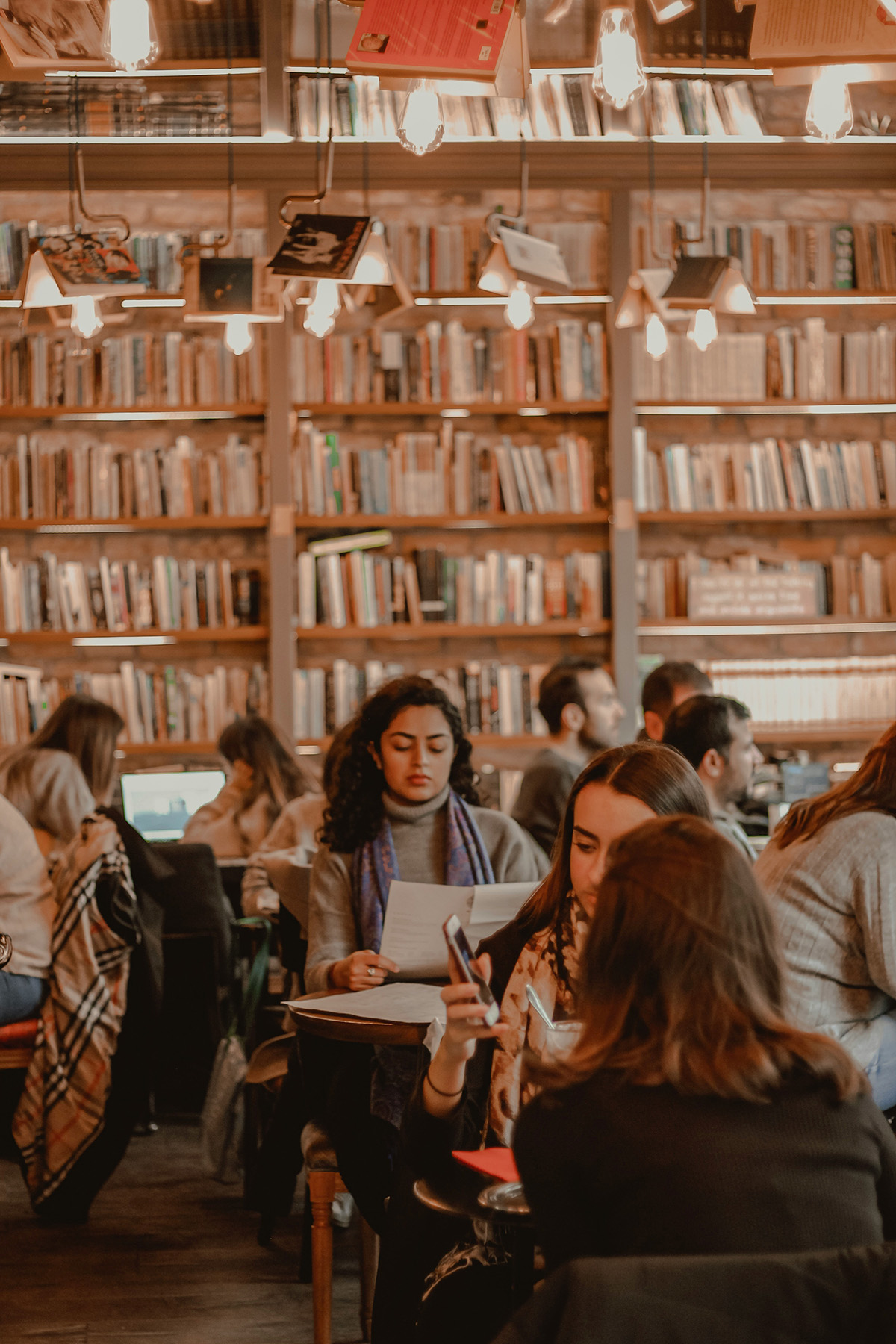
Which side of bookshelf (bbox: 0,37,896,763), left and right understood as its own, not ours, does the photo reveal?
front

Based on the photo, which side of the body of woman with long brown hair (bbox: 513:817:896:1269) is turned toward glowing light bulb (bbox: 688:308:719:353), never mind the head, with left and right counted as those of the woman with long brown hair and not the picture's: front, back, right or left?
front

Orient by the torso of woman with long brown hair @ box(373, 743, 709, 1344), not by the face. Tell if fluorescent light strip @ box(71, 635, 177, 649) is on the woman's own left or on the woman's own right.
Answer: on the woman's own right

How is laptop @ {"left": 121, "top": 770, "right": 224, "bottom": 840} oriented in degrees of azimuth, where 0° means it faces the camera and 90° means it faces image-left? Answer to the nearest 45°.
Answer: approximately 0°

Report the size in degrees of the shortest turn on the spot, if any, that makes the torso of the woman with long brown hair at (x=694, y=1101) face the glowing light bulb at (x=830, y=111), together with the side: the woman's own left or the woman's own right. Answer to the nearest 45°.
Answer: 0° — they already face it

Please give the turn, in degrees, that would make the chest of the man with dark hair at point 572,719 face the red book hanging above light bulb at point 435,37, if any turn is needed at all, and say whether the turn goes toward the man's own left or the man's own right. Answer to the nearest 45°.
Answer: approximately 90° to the man's own right

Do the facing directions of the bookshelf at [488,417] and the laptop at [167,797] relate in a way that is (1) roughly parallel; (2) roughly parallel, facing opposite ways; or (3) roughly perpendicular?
roughly parallel

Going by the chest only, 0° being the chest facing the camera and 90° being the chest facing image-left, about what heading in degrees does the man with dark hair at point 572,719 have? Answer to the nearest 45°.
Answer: approximately 270°

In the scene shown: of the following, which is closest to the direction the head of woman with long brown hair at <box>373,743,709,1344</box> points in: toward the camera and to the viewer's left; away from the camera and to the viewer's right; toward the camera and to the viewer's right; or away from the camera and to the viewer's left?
toward the camera and to the viewer's left

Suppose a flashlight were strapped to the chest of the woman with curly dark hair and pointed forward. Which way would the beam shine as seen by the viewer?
toward the camera

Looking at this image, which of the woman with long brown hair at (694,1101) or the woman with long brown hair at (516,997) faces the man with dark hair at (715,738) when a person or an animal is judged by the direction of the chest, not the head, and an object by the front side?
the woman with long brown hair at (694,1101)

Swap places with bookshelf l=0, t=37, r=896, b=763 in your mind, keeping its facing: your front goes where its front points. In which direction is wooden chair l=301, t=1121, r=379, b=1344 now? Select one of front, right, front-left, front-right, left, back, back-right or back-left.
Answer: front

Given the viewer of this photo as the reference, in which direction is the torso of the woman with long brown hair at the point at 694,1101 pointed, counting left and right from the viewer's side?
facing away from the viewer
